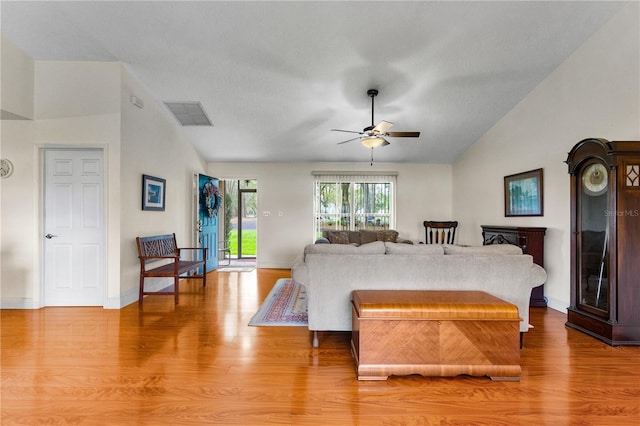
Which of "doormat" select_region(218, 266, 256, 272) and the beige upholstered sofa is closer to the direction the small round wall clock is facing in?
the beige upholstered sofa

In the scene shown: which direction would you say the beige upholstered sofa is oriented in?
away from the camera

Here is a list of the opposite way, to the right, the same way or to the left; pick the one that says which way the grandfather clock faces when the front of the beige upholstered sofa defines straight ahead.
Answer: to the left

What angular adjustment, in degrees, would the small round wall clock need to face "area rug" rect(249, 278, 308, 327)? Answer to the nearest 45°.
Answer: approximately 45° to its left

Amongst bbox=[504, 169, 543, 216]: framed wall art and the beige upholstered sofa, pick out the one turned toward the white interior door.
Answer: the framed wall art
